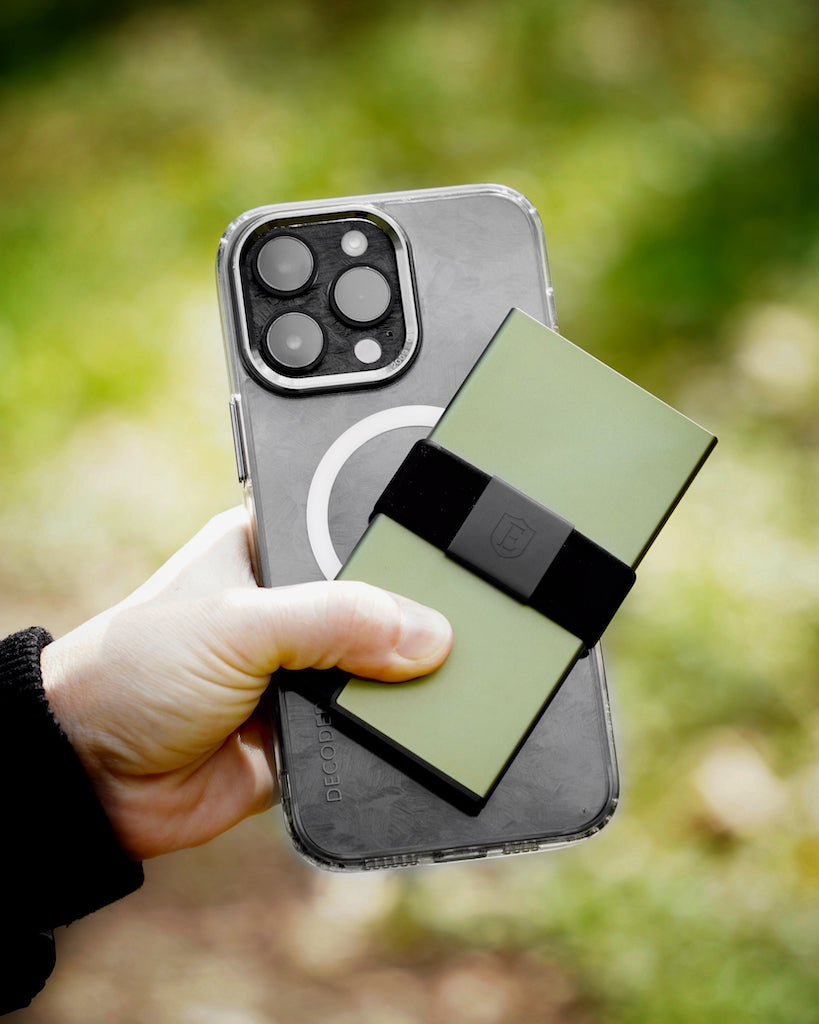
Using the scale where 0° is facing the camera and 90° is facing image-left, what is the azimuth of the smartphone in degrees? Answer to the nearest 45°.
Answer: approximately 180°
